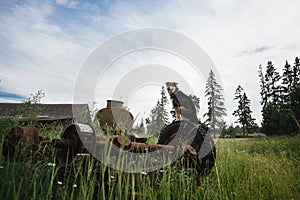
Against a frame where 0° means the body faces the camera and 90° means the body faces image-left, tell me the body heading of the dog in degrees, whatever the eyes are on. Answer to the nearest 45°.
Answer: approximately 90°

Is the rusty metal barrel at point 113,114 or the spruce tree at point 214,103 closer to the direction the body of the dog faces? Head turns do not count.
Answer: the rusty metal barrel

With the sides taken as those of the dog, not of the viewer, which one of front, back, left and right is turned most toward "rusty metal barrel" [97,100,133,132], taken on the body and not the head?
front

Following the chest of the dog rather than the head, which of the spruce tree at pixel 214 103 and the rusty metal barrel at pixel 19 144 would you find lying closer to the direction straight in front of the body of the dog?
the rusty metal barrel
